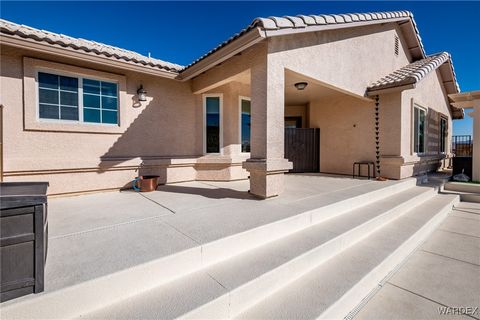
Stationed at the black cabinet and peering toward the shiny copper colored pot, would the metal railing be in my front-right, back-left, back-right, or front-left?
front-right

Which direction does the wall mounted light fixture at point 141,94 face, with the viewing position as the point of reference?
facing the viewer

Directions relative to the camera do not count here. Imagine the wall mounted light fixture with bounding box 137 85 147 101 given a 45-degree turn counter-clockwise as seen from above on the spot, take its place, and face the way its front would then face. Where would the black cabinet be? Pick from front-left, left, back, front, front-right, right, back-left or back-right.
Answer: front-right

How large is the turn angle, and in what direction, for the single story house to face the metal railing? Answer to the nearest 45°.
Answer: approximately 90° to its left

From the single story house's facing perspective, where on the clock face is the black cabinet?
The black cabinet is roughly at 2 o'clock from the single story house.

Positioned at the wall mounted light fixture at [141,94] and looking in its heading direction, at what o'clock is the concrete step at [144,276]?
The concrete step is roughly at 12 o'clock from the wall mounted light fixture.
